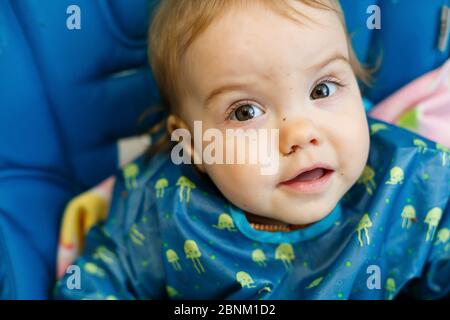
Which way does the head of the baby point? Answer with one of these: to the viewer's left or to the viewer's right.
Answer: to the viewer's right

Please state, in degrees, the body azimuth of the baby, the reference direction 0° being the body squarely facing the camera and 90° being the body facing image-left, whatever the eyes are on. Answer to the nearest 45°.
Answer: approximately 0°
